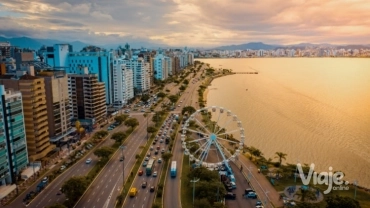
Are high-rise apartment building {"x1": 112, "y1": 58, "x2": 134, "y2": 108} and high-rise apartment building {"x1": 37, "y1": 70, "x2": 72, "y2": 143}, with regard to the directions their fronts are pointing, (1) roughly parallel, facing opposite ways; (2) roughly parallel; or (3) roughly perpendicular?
roughly parallel

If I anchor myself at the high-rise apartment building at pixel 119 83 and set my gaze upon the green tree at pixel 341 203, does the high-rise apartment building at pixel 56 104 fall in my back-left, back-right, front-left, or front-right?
front-right

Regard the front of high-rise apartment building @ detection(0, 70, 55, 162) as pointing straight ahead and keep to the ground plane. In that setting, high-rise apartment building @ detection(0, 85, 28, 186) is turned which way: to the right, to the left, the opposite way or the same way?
the same way

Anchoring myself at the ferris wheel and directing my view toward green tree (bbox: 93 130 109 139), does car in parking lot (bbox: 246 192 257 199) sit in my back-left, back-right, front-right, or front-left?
back-left

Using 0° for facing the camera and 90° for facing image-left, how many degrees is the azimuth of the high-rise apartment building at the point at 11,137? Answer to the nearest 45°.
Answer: approximately 315°

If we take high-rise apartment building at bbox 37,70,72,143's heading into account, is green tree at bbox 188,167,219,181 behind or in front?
in front

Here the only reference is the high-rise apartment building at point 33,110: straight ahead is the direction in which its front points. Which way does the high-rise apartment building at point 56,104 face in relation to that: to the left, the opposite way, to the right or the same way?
the same way

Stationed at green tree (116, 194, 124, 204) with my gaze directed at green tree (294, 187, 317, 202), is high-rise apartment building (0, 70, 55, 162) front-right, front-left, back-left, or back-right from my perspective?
back-left

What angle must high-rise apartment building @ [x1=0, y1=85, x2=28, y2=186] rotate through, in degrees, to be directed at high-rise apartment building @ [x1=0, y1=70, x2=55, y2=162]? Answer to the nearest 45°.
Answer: approximately 90° to its left

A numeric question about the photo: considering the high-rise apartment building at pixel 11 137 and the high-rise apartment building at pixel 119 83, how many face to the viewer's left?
0

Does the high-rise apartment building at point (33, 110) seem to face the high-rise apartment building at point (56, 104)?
no

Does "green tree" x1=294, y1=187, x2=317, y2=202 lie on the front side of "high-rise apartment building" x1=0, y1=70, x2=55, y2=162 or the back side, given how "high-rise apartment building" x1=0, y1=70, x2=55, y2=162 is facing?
on the front side

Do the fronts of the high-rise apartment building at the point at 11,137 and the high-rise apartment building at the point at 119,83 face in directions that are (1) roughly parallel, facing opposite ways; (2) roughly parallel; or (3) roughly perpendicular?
roughly parallel

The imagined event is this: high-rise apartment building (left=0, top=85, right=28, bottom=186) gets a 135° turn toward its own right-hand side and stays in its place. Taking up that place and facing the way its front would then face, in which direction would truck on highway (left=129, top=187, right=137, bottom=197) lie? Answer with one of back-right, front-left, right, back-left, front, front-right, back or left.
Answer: back-left

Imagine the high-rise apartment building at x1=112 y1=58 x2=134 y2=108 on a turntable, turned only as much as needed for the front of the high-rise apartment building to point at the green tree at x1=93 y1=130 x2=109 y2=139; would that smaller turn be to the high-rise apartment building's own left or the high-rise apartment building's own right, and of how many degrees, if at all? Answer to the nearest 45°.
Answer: approximately 45° to the high-rise apartment building's own right

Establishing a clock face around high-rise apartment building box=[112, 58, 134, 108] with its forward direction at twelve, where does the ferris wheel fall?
The ferris wheel is roughly at 1 o'clock from the high-rise apartment building.

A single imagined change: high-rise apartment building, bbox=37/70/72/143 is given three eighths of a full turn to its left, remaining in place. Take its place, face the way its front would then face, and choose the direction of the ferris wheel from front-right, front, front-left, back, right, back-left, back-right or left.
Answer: back-right

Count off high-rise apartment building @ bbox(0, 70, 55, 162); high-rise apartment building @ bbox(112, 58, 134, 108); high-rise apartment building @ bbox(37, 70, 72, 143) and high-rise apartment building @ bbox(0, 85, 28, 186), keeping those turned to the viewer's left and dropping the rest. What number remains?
0

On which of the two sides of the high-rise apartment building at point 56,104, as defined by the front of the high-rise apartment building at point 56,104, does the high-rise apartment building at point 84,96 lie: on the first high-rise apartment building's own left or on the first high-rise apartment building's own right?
on the first high-rise apartment building's own left

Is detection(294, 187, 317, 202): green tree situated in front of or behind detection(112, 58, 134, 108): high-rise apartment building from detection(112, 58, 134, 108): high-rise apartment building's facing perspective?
in front

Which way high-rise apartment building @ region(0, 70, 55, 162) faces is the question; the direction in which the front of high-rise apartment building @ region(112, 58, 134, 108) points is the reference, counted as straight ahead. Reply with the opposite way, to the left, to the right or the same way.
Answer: the same way

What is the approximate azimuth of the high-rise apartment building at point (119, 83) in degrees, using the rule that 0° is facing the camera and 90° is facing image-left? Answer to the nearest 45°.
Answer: approximately 315°

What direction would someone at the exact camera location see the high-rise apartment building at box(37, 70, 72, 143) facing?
facing the viewer and to the right of the viewer
